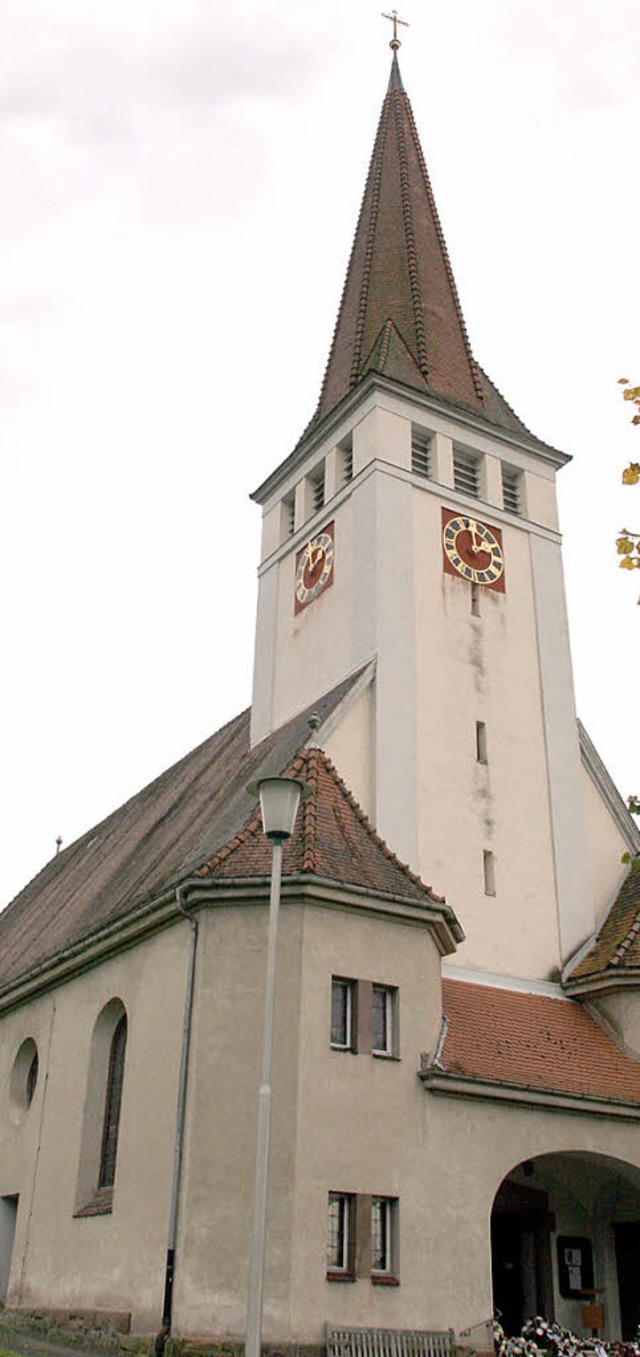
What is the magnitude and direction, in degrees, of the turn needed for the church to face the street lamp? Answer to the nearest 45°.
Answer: approximately 45° to its right

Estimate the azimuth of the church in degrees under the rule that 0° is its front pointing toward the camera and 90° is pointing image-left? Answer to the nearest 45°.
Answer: approximately 315°
